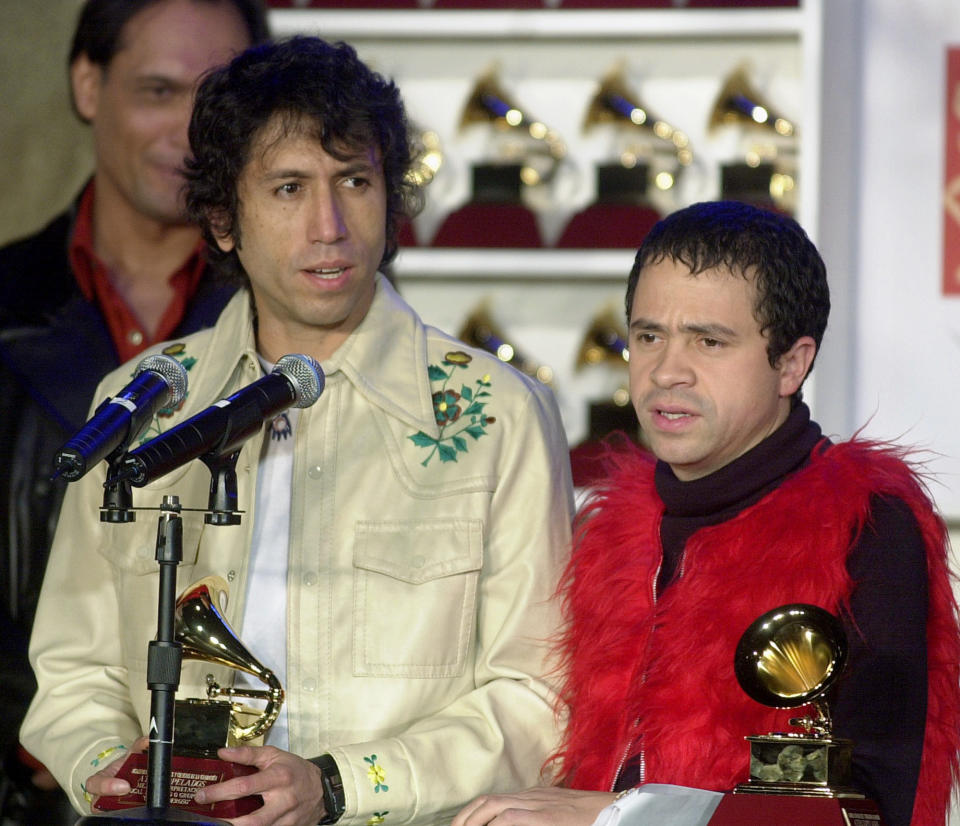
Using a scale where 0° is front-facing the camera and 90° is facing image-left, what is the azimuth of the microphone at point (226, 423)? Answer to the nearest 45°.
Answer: approximately 225°

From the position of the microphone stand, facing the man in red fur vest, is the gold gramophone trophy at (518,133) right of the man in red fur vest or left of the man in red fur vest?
left

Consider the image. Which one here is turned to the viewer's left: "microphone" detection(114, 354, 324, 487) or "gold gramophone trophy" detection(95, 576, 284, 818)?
the gold gramophone trophy

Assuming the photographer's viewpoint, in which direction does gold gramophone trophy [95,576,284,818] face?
facing to the left of the viewer

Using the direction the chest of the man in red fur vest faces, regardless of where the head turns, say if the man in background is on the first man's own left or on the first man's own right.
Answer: on the first man's own right

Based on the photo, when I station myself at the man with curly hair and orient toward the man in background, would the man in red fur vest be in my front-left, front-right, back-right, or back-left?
back-right
